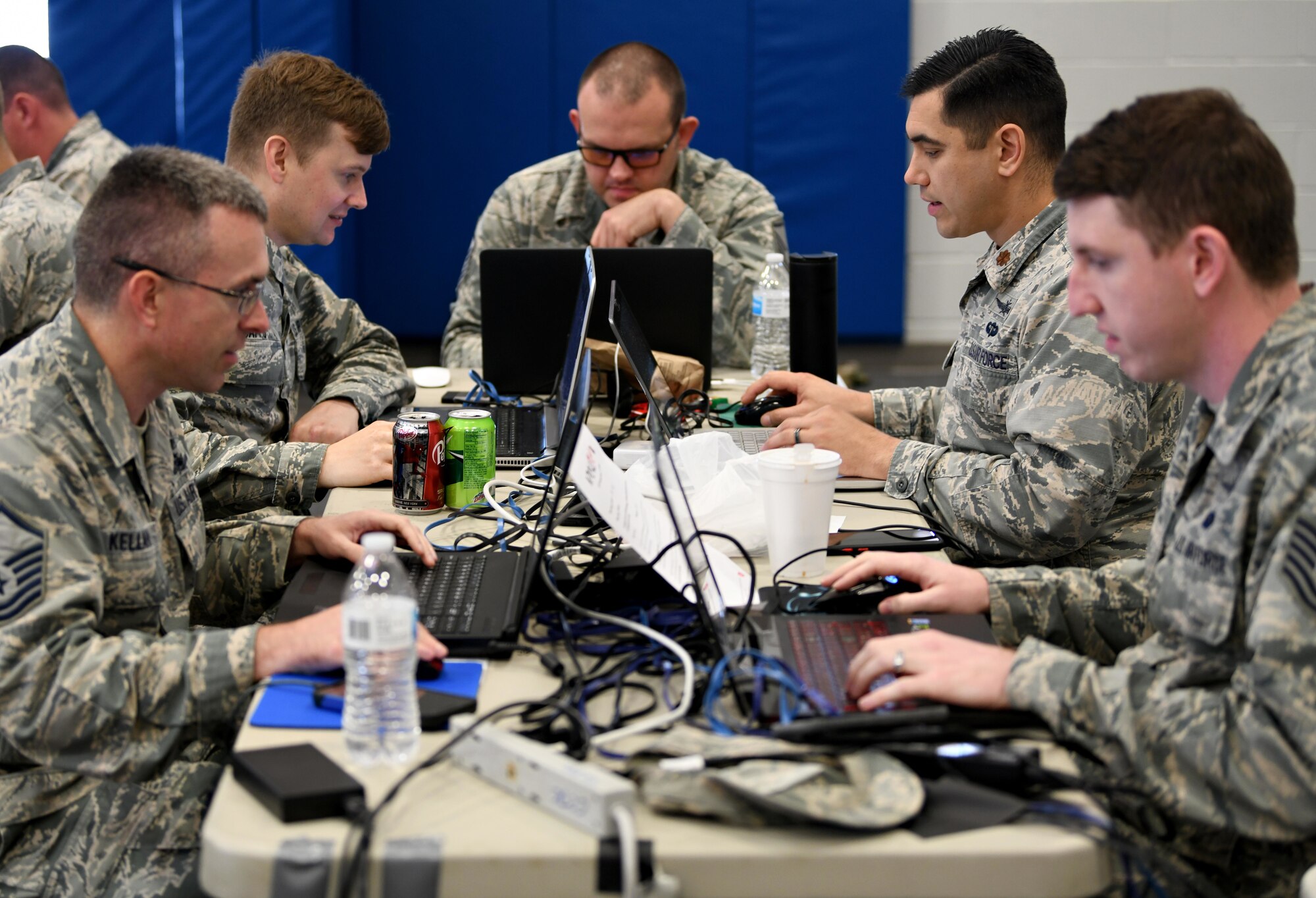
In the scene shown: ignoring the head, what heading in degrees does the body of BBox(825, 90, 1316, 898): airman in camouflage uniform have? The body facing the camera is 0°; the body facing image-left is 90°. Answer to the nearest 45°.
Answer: approximately 90°

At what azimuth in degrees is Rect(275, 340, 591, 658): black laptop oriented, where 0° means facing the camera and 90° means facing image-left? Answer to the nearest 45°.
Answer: approximately 90°

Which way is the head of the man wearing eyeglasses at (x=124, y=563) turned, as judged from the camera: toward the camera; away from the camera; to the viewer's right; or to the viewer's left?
to the viewer's right

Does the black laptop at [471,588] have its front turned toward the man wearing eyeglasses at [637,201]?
no

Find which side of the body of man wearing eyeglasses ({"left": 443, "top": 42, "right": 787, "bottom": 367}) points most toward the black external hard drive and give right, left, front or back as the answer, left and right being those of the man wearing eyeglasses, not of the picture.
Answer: front

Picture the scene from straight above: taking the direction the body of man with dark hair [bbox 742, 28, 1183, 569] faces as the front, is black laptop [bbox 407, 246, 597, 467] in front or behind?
in front

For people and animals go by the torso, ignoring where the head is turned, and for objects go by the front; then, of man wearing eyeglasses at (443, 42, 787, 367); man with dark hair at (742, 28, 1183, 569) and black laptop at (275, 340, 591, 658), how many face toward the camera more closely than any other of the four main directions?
1

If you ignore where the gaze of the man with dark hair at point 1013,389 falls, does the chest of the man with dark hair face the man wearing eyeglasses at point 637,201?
no

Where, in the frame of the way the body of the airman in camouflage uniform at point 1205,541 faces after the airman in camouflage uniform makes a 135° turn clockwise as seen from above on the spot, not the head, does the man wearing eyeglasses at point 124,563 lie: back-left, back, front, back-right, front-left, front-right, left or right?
back-left

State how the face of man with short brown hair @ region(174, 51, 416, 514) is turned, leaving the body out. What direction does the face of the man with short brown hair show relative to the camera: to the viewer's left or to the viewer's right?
to the viewer's right

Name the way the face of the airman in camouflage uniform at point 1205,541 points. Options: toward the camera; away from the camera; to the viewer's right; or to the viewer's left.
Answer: to the viewer's left

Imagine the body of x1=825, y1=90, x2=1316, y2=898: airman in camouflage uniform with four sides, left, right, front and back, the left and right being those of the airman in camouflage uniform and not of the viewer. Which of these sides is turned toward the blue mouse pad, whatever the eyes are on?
front

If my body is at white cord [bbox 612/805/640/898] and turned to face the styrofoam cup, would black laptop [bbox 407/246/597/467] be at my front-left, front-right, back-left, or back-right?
front-left

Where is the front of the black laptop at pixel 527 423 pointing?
to the viewer's left

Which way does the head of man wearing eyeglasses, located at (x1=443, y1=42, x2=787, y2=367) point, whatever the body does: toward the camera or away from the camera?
toward the camera

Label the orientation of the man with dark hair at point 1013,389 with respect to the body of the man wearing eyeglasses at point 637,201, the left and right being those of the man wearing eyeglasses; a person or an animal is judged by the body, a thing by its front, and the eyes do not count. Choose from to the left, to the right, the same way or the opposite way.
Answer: to the right
